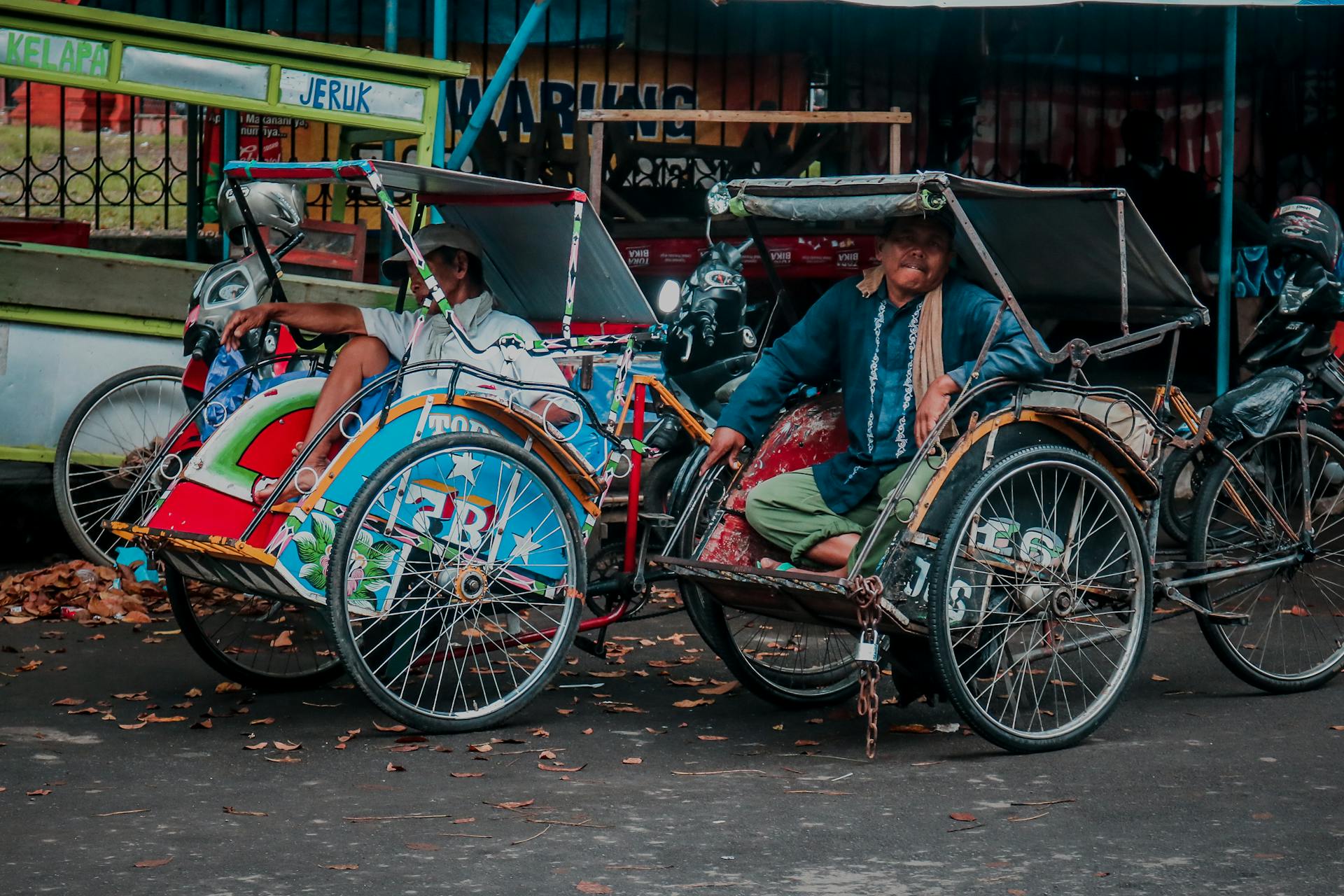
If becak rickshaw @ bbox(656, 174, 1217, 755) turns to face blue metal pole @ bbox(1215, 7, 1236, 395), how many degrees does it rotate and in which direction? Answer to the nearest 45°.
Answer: approximately 135° to its right

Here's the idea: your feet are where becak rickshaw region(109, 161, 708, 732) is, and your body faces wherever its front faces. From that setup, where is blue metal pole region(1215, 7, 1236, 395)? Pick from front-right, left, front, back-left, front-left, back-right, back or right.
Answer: back

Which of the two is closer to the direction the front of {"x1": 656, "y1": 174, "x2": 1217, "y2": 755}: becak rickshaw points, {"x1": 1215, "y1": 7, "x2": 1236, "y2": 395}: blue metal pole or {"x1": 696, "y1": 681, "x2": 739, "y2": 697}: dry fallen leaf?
the dry fallen leaf

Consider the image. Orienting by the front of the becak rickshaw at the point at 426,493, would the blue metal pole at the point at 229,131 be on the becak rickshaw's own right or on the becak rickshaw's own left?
on the becak rickshaw's own right

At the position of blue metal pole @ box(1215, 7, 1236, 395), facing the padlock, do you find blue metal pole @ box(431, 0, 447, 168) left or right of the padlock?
right

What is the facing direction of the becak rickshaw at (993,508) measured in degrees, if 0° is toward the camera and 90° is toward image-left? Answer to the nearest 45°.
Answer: approximately 45°

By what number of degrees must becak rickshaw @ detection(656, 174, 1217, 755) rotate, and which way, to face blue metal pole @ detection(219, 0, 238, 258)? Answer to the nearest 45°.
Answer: approximately 90° to its right

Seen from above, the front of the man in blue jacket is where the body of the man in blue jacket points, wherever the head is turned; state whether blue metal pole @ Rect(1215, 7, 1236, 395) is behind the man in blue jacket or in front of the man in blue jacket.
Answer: behind

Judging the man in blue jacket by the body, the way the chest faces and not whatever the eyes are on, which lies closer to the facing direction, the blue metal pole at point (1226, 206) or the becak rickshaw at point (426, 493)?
the becak rickshaw

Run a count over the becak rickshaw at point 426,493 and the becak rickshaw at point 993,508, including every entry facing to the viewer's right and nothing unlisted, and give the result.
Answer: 0

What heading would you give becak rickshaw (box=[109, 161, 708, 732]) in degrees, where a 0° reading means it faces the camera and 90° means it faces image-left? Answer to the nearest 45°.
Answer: approximately 45°

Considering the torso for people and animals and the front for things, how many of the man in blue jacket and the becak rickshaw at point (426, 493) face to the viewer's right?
0

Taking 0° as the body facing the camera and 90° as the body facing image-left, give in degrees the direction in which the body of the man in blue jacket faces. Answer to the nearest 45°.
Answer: approximately 0°

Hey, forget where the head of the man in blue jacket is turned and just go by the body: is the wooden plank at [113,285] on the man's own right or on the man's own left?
on the man's own right

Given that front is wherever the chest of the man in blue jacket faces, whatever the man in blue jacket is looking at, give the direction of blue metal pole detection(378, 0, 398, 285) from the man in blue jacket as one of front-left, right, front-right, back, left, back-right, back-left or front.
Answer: back-right
